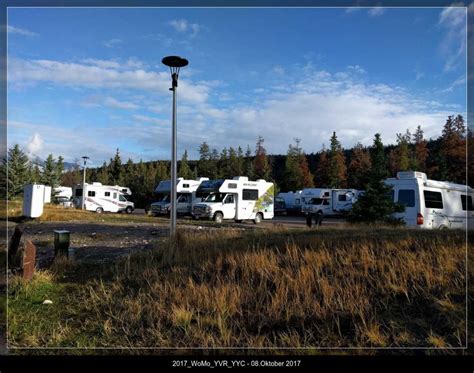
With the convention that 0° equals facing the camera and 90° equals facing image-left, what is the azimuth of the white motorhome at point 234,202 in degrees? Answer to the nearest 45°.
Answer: approximately 45°

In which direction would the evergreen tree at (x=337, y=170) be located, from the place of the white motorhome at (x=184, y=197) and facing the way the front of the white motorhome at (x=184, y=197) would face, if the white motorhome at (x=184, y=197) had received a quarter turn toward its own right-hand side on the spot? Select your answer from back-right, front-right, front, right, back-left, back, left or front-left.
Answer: right

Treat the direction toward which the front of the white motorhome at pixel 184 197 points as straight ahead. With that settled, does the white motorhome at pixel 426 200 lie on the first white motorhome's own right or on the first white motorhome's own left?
on the first white motorhome's own left

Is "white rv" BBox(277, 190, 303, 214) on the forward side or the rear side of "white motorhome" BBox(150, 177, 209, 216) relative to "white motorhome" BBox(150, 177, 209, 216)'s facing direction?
on the rear side

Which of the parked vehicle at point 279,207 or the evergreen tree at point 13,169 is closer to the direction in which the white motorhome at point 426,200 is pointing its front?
the parked vehicle
